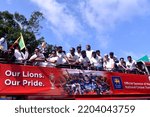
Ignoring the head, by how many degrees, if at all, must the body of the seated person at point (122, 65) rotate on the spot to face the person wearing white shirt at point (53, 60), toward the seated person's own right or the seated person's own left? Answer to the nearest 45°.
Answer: approximately 45° to the seated person's own right

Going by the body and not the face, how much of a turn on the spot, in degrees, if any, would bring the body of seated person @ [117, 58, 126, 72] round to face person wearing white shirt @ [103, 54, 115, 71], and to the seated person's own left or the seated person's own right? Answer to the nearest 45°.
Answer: approximately 45° to the seated person's own right

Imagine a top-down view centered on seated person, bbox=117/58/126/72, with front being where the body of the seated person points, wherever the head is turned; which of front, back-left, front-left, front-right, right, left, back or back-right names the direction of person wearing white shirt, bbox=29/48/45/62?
front-right

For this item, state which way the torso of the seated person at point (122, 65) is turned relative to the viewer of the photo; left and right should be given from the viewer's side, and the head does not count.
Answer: facing the viewer

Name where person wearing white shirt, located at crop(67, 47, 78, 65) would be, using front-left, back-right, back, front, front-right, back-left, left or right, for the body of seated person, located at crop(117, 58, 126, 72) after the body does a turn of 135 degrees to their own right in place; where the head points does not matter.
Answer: left

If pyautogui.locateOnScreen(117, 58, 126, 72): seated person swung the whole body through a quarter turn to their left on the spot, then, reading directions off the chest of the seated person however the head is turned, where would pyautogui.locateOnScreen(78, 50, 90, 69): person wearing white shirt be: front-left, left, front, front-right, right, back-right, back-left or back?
back-right
